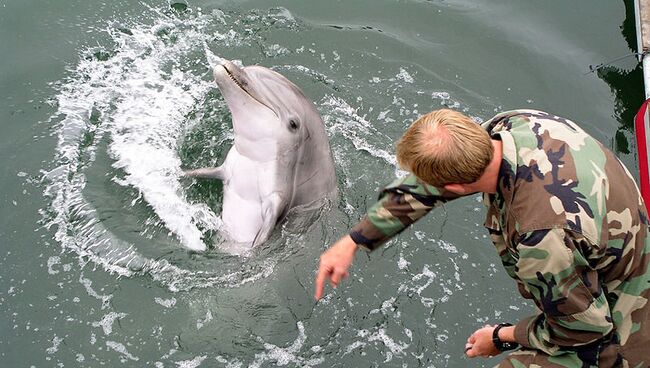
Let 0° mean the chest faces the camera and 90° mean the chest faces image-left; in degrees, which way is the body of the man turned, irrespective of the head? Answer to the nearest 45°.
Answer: approximately 90°

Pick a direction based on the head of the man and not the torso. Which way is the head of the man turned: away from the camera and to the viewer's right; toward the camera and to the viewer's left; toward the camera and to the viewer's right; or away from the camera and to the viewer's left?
away from the camera and to the viewer's left

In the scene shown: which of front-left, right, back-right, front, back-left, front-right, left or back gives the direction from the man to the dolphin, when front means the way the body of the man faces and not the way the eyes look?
front-right
